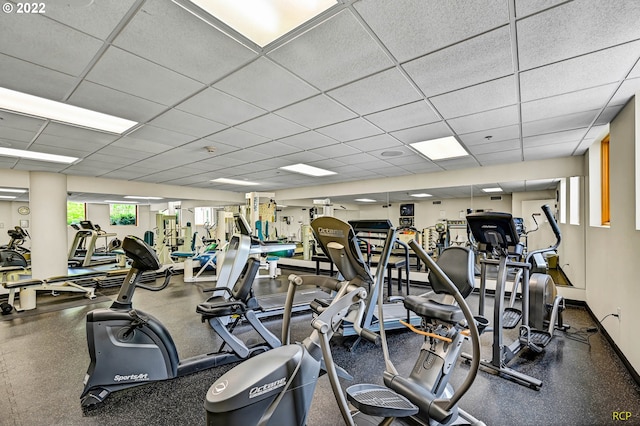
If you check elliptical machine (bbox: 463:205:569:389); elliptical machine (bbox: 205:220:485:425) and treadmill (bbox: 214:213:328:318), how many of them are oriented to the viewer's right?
0

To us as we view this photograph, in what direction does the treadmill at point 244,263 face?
facing the viewer and to the left of the viewer

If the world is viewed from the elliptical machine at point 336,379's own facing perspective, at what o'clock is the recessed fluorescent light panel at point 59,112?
The recessed fluorescent light panel is roughly at 2 o'clock from the elliptical machine.

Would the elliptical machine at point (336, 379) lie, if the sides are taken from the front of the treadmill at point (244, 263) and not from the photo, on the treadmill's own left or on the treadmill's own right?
on the treadmill's own left

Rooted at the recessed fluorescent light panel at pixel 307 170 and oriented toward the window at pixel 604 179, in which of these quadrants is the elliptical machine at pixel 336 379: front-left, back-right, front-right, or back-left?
front-right

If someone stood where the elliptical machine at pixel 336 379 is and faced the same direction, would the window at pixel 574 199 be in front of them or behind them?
behind

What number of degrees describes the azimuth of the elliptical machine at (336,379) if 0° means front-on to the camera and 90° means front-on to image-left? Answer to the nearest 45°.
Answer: approximately 45°

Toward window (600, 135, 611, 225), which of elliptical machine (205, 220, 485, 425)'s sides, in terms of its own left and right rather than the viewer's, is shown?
back

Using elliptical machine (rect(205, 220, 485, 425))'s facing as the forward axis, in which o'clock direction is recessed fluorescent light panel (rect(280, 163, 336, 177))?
The recessed fluorescent light panel is roughly at 4 o'clock from the elliptical machine.
